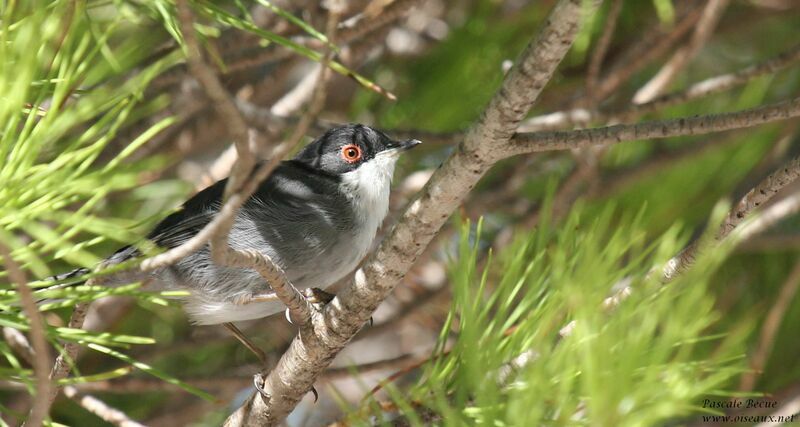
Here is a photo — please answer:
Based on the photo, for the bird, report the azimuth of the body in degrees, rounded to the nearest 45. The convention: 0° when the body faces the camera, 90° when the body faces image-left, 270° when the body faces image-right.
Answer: approximately 270°

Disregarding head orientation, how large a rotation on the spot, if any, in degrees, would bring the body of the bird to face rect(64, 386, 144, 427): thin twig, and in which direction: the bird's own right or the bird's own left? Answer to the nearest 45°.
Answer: approximately 135° to the bird's own right

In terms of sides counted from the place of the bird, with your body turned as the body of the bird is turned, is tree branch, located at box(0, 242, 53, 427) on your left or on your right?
on your right

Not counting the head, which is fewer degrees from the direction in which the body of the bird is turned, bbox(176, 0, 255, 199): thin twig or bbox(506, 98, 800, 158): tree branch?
the tree branch

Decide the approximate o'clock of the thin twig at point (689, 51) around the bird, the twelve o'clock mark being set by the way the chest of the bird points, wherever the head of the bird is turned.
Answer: The thin twig is roughly at 12 o'clock from the bird.

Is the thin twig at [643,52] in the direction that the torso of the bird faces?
no

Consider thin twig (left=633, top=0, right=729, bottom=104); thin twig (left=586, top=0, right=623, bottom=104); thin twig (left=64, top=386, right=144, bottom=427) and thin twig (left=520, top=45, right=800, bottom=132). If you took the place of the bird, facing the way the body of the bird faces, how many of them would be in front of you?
3
